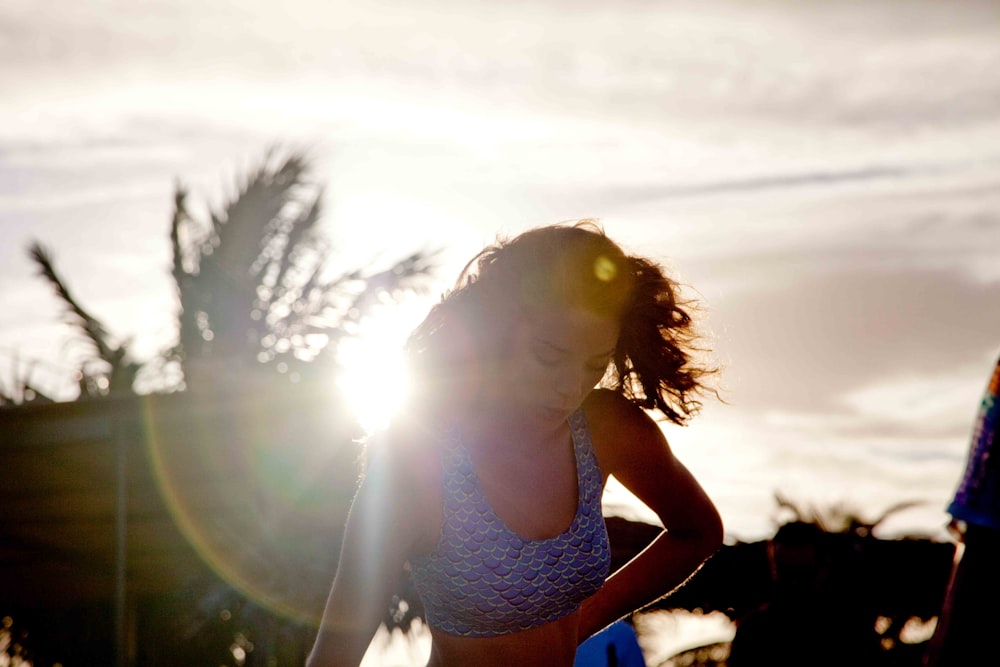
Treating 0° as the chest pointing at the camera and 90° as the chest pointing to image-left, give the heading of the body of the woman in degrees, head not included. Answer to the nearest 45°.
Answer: approximately 315°
